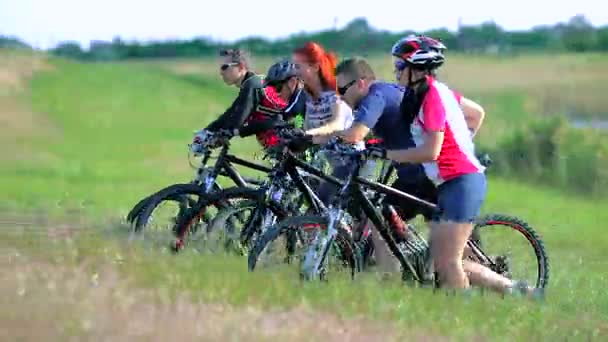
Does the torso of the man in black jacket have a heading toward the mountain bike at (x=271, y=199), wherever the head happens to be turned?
no

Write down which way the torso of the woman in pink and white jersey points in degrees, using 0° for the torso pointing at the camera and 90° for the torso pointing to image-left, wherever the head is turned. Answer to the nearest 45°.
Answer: approximately 90°

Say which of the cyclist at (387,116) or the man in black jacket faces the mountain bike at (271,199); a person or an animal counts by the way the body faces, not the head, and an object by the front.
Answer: the cyclist

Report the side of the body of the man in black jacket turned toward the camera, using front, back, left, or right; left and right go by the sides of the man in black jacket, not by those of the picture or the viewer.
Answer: left

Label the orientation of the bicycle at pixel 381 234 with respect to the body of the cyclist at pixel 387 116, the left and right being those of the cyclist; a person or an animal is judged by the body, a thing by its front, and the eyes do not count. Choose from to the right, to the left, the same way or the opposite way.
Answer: the same way

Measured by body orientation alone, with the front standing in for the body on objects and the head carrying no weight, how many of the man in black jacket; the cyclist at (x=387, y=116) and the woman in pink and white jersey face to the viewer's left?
3

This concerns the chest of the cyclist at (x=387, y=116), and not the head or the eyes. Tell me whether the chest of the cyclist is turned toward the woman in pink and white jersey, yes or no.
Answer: no

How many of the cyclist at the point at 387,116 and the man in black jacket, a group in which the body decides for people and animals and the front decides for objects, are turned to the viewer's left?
2

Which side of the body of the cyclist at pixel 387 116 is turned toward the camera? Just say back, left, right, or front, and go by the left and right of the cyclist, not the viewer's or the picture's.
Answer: left

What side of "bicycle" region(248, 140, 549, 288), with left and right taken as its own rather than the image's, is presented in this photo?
left

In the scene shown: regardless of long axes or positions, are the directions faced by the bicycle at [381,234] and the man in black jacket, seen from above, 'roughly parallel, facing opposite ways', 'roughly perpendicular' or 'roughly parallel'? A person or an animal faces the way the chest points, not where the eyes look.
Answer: roughly parallel

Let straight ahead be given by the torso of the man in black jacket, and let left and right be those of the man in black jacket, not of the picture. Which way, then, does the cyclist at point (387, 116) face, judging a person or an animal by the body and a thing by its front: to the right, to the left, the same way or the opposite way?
the same way

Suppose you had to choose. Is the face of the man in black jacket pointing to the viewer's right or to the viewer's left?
to the viewer's left
